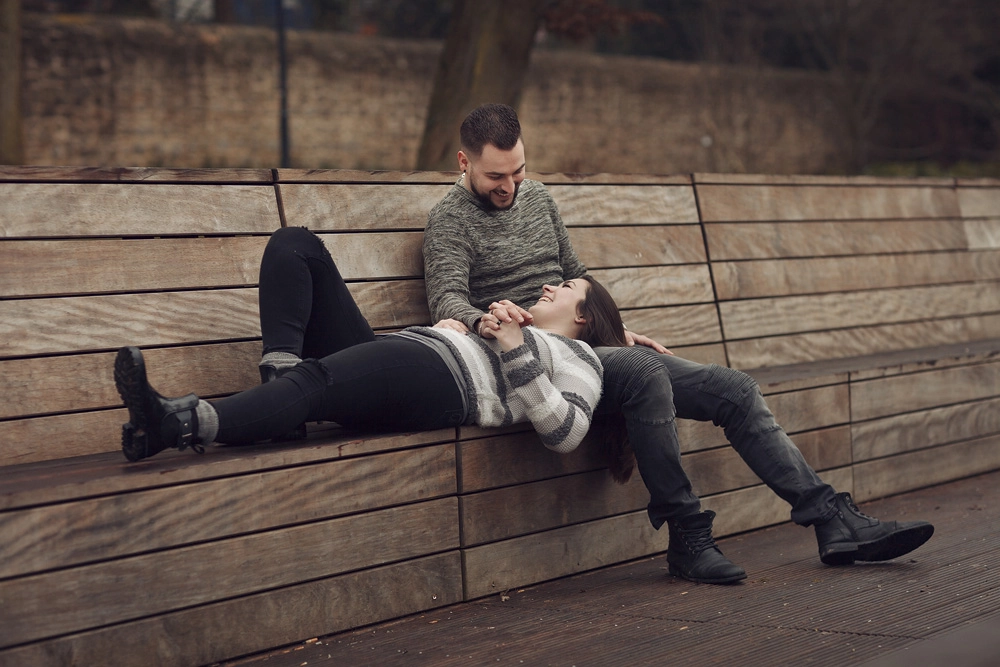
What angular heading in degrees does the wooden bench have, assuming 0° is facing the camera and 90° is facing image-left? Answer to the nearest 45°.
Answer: approximately 315°

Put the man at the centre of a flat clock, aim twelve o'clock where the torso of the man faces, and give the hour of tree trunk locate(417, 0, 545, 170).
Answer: The tree trunk is roughly at 7 o'clock from the man.

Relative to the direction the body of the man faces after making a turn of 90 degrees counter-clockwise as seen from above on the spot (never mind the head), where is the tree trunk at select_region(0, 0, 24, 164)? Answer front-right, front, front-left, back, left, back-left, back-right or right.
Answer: left

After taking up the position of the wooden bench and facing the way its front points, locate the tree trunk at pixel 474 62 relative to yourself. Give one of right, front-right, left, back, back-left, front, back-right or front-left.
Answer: back-left

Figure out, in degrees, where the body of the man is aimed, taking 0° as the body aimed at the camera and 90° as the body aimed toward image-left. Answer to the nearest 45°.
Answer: approximately 315°

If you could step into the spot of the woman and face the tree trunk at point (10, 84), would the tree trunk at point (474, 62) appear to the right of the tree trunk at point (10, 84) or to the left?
right

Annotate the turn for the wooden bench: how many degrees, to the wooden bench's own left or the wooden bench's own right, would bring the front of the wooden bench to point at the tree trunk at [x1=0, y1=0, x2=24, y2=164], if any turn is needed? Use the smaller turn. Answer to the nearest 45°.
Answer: approximately 180°

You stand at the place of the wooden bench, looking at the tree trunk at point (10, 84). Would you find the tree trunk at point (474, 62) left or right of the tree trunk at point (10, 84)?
right
